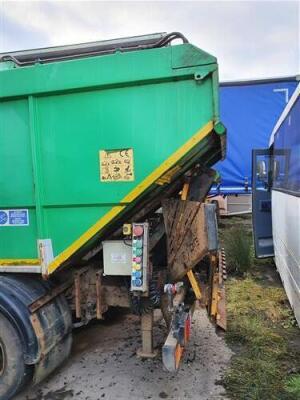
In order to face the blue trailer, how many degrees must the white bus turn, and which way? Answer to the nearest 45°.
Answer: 0° — it already faces it

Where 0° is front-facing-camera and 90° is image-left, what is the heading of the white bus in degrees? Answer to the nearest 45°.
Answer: approximately 180°

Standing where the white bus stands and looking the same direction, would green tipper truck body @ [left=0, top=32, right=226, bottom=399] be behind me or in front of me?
behind

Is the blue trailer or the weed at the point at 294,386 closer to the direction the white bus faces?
the blue trailer

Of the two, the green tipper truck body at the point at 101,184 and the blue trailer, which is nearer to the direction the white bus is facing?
the blue trailer

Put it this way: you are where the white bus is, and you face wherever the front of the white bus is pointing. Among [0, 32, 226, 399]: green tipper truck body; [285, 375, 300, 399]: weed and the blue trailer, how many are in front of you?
1

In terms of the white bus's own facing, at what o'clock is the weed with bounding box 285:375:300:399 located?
The weed is roughly at 6 o'clock from the white bus.
